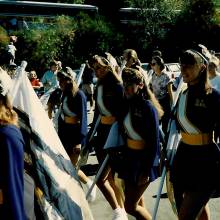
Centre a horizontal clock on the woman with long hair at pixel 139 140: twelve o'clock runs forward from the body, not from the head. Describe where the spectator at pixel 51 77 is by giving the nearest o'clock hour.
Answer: The spectator is roughly at 4 o'clock from the woman with long hair.

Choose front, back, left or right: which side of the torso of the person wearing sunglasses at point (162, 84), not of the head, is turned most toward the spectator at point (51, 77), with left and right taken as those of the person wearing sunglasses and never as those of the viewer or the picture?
right

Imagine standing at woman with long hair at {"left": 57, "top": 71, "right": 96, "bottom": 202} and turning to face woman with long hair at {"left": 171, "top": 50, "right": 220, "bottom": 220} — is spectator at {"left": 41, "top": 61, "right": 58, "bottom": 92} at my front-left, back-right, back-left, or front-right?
back-left

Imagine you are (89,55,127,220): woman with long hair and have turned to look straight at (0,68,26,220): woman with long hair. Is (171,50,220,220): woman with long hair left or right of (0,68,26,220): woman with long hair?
left

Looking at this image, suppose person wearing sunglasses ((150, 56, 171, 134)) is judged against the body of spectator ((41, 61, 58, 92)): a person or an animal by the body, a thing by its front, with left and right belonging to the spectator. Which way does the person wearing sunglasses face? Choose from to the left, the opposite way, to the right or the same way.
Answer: to the right

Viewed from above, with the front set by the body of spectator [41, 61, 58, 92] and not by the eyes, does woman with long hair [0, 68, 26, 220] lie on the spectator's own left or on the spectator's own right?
on the spectator's own right

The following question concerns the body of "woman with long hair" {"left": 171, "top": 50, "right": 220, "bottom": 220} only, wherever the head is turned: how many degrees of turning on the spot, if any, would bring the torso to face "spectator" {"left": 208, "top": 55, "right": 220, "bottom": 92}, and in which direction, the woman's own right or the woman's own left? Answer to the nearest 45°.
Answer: approximately 135° to the woman's own right

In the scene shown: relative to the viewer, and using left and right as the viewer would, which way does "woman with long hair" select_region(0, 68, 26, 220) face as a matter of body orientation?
facing to the left of the viewer
